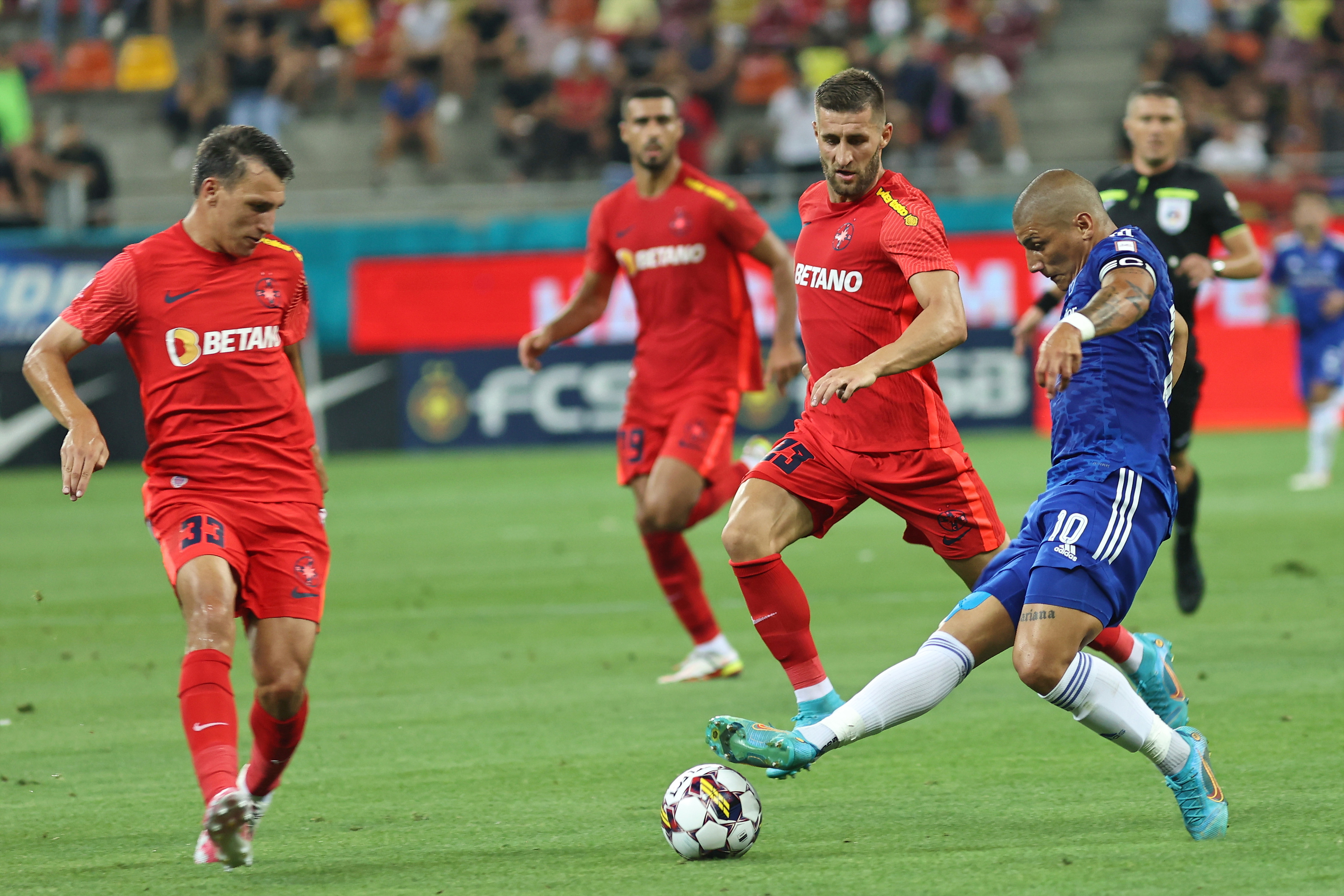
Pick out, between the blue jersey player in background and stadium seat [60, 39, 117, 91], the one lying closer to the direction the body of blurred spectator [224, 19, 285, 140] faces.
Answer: the blue jersey player in background

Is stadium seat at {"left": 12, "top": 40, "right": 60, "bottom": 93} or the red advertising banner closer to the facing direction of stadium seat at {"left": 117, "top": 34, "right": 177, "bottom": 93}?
the red advertising banner

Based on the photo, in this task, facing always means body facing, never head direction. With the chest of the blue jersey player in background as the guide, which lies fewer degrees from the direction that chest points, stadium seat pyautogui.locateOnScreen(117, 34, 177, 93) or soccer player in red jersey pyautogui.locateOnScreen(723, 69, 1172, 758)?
the soccer player in red jersey

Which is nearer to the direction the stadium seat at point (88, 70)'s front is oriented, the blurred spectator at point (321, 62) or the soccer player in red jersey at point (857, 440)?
the soccer player in red jersey

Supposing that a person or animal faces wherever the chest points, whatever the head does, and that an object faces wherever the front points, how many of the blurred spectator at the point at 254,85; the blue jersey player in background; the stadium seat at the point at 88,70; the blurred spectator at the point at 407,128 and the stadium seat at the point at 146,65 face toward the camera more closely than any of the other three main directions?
5

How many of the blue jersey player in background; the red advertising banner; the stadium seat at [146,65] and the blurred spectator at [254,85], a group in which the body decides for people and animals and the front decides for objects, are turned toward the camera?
4

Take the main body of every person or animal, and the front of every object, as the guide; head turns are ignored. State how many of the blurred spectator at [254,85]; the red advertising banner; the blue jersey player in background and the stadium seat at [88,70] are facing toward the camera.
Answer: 4

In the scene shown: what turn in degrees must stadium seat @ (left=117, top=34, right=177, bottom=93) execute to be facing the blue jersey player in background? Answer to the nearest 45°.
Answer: approximately 45° to its left

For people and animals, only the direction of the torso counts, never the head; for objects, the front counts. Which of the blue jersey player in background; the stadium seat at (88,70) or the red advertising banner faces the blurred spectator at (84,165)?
the stadium seat

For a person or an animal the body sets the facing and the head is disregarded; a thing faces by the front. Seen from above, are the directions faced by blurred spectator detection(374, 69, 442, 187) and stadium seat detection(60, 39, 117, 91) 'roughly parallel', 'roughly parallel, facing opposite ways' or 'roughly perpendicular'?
roughly parallel

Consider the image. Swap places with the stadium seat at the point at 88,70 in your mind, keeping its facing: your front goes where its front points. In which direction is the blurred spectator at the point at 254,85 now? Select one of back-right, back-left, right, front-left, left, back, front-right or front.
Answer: front-left

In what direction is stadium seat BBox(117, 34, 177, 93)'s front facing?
toward the camera

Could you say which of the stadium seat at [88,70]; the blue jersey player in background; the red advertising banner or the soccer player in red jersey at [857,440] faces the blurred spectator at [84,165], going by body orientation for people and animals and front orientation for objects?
the stadium seat

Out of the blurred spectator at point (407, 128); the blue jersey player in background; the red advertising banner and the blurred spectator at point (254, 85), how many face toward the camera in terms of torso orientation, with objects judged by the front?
4

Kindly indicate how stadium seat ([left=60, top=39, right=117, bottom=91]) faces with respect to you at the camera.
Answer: facing the viewer

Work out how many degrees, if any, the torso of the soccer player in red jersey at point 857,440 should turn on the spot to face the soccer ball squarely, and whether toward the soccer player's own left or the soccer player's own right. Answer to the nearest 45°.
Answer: approximately 45° to the soccer player's own left

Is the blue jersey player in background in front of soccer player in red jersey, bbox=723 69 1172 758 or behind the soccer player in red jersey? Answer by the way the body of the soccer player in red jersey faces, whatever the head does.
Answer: behind

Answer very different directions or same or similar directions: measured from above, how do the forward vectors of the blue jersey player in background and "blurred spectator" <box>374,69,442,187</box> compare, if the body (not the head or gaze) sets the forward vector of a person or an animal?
same or similar directions

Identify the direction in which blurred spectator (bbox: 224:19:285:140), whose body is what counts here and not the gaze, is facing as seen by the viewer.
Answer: toward the camera

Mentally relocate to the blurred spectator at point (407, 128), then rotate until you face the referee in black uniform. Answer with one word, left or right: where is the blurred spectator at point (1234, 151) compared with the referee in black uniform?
left

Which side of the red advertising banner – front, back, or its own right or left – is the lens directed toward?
front

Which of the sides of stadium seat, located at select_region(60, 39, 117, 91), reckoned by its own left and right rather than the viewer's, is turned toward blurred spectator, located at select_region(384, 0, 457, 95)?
left
